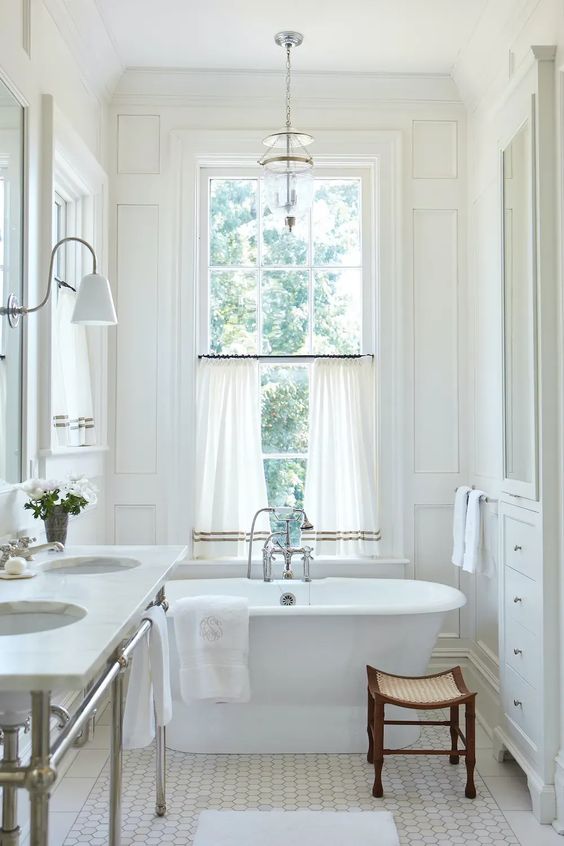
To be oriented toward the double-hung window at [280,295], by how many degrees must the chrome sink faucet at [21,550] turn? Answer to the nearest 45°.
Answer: approximately 45° to its left

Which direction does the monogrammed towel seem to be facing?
toward the camera

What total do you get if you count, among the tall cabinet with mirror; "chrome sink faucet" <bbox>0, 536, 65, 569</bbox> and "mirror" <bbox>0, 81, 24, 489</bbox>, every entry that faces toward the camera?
0

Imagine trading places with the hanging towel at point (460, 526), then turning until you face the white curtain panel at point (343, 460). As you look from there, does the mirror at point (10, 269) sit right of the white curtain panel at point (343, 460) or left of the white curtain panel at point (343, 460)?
left

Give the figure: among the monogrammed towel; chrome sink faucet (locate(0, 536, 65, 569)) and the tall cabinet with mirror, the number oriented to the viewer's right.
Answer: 1

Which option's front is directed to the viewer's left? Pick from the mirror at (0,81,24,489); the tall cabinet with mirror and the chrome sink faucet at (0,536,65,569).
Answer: the tall cabinet with mirror

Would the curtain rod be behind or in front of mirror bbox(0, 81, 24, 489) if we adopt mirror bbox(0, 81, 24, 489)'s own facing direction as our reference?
in front

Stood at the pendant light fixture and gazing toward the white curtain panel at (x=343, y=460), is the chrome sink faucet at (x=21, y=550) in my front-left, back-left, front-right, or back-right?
back-left

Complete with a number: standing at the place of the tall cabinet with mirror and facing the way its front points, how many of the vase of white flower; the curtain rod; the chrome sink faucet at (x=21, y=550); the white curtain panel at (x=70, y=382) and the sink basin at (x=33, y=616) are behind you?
0

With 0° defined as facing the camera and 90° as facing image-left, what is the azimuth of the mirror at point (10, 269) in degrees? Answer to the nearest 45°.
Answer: approximately 270°

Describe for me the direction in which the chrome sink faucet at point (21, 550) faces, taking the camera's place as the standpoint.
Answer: facing to the right of the viewer

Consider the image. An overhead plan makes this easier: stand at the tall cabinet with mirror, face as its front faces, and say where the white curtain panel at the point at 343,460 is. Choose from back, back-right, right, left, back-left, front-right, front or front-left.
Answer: front-right

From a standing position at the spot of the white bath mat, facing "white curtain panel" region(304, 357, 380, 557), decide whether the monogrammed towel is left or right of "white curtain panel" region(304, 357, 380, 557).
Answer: left

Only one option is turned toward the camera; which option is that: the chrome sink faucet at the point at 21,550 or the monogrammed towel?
the monogrammed towel
